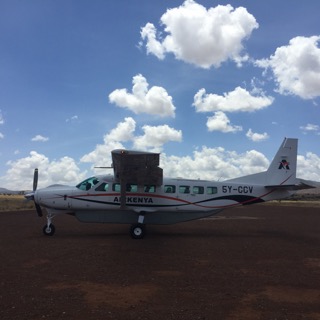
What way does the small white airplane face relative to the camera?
to the viewer's left
